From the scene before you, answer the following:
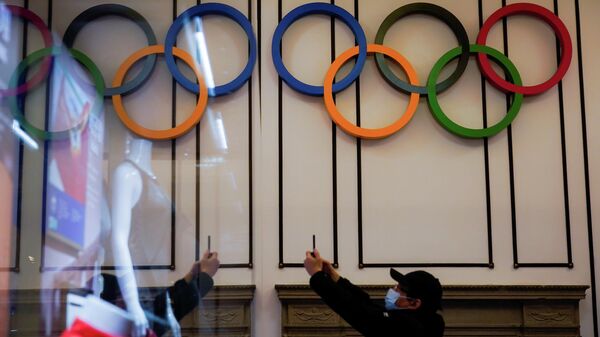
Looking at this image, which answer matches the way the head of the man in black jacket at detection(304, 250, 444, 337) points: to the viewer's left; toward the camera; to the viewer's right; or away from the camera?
to the viewer's left

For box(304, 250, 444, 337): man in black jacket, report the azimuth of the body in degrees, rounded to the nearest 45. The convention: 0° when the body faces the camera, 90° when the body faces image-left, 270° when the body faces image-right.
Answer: approximately 90°
